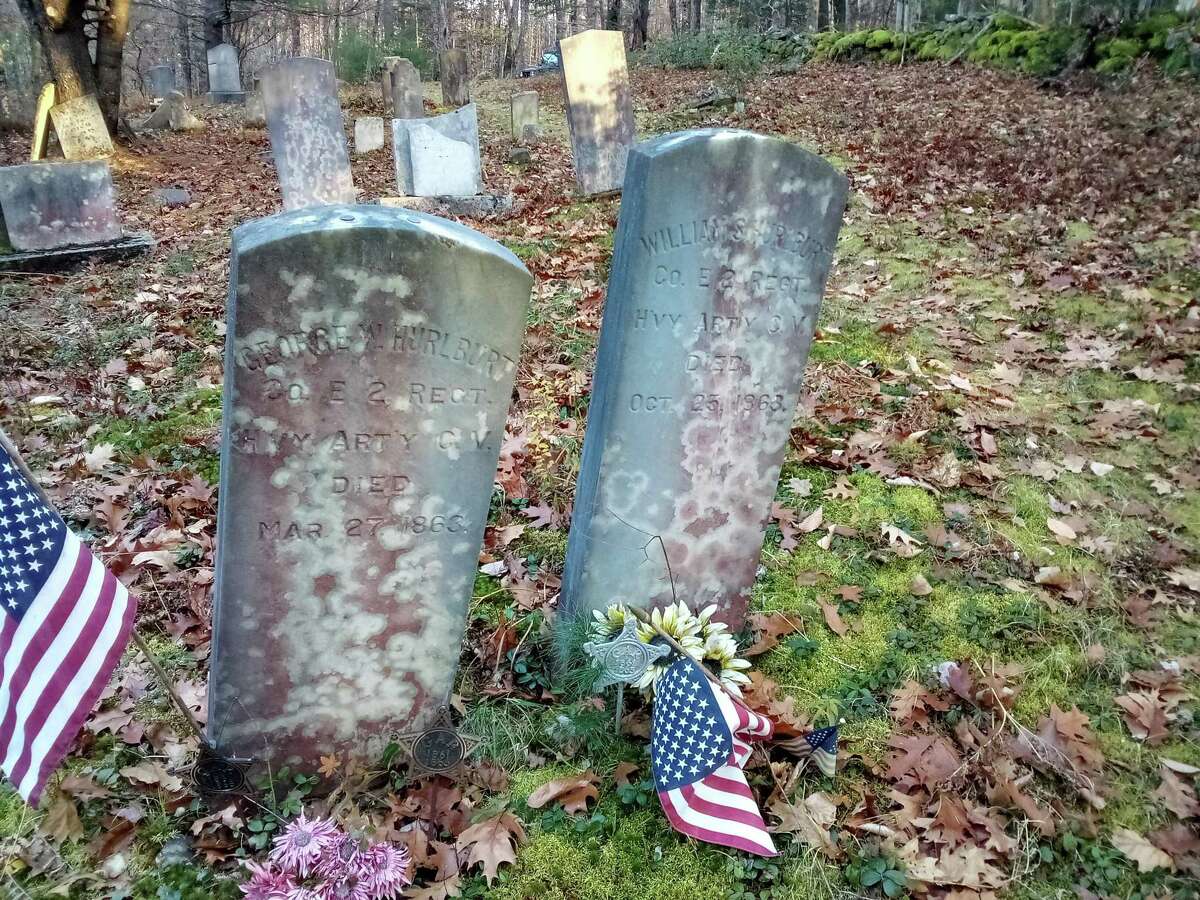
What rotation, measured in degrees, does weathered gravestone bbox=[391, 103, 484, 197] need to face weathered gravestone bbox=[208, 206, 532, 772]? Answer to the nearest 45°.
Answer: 0° — it already faces it

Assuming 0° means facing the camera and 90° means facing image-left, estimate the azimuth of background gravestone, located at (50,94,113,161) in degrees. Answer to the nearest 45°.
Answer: approximately 0°

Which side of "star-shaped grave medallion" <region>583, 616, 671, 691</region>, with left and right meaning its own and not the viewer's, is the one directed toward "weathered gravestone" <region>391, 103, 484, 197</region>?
back

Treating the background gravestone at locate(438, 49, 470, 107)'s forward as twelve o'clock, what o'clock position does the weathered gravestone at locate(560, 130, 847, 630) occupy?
The weathered gravestone is roughly at 12 o'clock from the background gravestone.

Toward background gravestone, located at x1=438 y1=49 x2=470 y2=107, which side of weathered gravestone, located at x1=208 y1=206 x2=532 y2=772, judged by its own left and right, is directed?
back

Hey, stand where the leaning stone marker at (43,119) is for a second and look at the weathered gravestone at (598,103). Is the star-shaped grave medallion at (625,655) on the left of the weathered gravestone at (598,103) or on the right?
right
